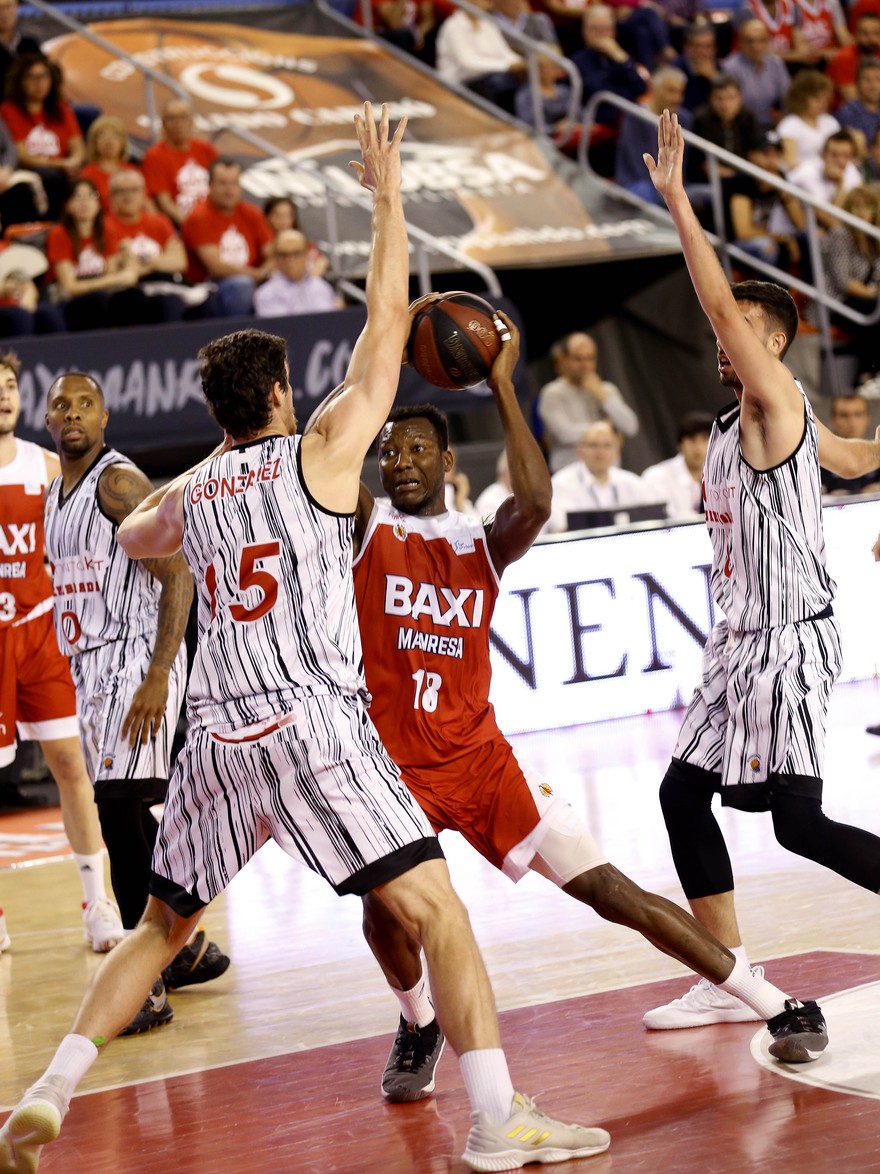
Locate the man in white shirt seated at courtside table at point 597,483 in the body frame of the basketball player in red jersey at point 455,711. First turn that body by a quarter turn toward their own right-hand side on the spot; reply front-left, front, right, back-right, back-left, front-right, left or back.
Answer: right

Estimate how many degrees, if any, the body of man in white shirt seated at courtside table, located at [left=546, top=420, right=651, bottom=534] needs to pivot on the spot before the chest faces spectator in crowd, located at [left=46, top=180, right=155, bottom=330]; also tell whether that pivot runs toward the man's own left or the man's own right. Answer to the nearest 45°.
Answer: approximately 90° to the man's own right

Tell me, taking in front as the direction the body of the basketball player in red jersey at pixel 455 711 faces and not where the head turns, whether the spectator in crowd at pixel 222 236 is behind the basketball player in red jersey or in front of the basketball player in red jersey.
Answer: behind

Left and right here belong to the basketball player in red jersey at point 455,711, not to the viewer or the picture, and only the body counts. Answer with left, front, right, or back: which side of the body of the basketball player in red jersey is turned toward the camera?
front

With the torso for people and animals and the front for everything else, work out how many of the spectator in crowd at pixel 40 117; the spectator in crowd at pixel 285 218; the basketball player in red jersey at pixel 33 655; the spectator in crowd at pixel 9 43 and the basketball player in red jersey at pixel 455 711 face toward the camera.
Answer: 5

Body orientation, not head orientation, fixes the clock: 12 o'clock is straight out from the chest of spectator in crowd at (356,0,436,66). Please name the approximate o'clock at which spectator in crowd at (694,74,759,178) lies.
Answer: spectator in crowd at (694,74,759,178) is roughly at 10 o'clock from spectator in crowd at (356,0,436,66).

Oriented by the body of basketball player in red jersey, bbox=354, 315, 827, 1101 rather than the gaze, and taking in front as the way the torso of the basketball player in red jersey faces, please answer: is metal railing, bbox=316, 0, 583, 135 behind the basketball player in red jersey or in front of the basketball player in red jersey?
behind

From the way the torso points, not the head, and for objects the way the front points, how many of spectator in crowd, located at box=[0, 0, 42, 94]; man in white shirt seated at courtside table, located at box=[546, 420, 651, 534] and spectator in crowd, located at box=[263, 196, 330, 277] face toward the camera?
3

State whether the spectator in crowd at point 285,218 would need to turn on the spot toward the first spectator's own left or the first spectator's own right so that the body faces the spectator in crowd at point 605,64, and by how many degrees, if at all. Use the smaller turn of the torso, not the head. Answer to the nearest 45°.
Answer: approximately 135° to the first spectator's own left

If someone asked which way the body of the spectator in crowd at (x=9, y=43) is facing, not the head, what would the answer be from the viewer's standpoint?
toward the camera

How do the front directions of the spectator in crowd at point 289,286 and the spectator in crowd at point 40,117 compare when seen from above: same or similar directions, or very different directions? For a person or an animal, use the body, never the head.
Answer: same or similar directions

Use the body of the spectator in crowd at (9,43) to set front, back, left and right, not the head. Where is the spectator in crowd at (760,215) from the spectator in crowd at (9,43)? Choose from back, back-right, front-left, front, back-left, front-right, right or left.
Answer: left

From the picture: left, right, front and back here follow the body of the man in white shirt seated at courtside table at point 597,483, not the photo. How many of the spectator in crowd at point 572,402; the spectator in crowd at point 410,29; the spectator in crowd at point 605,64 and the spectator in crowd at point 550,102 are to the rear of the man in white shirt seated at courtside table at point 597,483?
4

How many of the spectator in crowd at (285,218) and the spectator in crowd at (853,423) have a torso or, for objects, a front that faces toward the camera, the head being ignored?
2

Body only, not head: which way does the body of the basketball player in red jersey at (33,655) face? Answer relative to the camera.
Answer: toward the camera

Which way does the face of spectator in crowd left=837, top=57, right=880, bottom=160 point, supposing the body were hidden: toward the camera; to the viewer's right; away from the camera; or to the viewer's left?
toward the camera

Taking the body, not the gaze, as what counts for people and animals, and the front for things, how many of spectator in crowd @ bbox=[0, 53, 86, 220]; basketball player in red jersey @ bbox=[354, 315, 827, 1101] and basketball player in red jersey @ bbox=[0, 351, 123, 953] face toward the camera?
3

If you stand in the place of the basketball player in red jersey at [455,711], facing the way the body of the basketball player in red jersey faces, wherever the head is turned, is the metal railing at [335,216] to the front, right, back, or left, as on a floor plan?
back

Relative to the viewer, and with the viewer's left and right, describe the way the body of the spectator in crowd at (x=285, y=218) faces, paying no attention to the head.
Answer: facing the viewer

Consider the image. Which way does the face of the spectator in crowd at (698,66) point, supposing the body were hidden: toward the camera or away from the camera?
toward the camera

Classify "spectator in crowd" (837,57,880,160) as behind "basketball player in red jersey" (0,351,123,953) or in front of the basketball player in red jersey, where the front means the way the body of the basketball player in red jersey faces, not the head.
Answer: behind
